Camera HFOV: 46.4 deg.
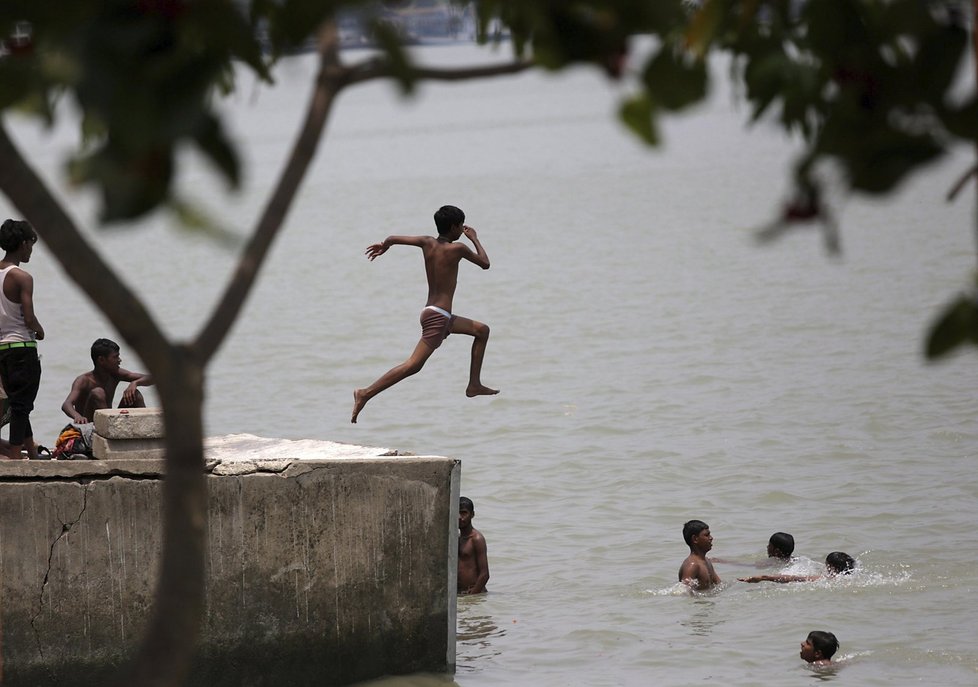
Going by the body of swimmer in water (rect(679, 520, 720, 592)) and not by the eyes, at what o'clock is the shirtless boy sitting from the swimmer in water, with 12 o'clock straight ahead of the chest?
The shirtless boy sitting is roughly at 5 o'clock from the swimmer in water.

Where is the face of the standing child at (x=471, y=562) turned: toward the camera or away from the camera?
toward the camera

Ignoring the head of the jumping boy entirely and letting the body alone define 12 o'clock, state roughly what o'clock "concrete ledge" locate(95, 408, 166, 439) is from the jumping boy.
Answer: The concrete ledge is roughly at 6 o'clock from the jumping boy.

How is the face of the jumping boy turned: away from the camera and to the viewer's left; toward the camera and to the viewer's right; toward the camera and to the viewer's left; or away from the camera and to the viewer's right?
away from the camera and to the viewer's right

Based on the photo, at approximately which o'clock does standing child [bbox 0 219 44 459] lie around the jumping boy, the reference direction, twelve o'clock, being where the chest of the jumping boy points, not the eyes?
The standing child is roughly at 7 o'clock from the jumping boy.

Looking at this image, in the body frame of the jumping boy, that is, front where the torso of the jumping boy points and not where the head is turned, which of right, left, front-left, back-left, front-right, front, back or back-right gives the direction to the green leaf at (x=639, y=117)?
back-right

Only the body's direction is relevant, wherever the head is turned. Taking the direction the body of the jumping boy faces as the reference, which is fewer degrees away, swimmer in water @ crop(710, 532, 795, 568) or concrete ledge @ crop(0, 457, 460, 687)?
the swimmer in water

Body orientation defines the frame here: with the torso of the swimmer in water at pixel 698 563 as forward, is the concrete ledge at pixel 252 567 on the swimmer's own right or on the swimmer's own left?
on the swimmer's own right

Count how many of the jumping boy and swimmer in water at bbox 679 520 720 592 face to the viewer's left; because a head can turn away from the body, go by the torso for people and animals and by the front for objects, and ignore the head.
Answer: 0

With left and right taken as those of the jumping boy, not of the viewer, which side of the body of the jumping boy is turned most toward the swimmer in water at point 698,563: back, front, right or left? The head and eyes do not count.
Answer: front

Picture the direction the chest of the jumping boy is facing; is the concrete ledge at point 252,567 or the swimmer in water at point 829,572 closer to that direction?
the swimmer in water

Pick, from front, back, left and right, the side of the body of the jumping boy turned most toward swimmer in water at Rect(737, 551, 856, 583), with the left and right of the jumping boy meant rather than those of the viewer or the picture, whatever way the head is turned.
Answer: front

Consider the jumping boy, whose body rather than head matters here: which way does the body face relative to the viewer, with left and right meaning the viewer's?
facing away from the viewer and to the right of the viewer
